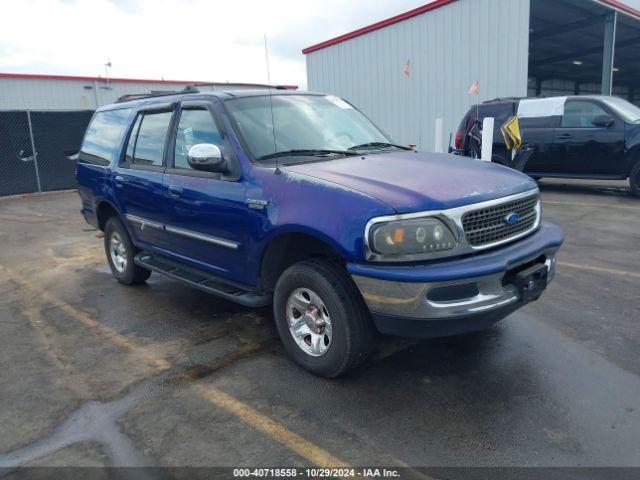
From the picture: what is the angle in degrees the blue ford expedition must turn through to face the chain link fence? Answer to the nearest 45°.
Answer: approximately 180°

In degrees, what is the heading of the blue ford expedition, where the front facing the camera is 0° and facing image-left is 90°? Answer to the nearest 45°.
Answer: approximately 315°

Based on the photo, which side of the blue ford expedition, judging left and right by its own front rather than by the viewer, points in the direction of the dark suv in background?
left

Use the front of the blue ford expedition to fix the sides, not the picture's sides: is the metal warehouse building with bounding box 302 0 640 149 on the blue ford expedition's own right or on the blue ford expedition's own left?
on the blue ford expedition's own left
